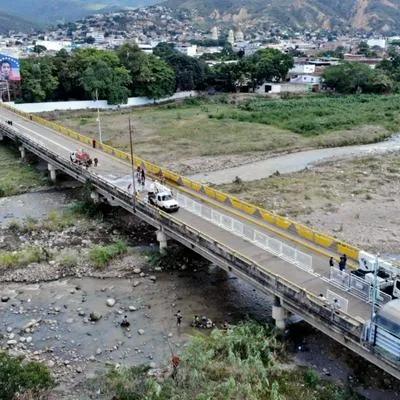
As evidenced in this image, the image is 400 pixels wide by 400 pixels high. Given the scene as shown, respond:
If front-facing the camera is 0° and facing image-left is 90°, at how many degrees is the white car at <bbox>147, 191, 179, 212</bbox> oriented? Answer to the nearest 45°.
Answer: approximately 315°

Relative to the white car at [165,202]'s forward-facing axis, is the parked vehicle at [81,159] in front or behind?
behind

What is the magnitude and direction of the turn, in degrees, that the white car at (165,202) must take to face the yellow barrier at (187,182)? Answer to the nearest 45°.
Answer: approximately 135° to its left

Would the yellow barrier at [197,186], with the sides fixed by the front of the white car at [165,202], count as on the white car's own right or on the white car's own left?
on the white car's own left

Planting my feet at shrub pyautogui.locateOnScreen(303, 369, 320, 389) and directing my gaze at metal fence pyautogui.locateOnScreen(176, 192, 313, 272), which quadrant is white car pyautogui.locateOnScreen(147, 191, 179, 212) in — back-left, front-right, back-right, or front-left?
front-left

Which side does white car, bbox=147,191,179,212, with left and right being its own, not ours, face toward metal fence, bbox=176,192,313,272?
front

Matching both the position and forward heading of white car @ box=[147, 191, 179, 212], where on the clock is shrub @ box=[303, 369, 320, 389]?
The shrub is roughly at 1 o'clock from the white car.

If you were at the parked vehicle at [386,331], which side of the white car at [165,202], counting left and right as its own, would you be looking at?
front

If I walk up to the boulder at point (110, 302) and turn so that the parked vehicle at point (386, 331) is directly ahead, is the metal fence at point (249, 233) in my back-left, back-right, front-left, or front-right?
front-left

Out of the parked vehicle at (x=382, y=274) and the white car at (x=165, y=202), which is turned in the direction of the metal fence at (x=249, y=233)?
the white car

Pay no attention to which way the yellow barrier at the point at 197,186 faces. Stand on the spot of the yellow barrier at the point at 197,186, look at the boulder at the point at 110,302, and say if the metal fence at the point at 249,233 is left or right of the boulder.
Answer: left
